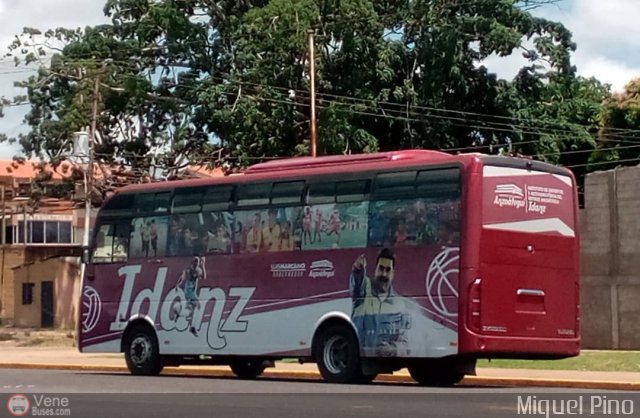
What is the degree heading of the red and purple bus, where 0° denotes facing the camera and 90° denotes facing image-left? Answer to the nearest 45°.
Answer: approximately 135°

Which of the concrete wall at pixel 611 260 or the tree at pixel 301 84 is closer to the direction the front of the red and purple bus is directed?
the tree

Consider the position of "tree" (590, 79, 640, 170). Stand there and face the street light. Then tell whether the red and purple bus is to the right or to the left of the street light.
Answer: left

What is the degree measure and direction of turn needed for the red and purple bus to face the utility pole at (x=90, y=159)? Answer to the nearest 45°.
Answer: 0° — it already faces it

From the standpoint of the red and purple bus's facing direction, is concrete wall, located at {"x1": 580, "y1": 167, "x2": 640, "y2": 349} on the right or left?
on its right

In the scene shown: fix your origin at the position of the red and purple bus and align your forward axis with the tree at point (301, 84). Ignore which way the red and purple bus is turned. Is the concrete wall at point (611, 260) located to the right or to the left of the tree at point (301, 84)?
right

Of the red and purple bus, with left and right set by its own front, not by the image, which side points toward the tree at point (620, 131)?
right

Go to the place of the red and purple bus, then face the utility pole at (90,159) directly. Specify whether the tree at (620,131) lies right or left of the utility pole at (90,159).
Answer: right

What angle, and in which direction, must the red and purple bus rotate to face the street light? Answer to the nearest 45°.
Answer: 0° — it already faces it
